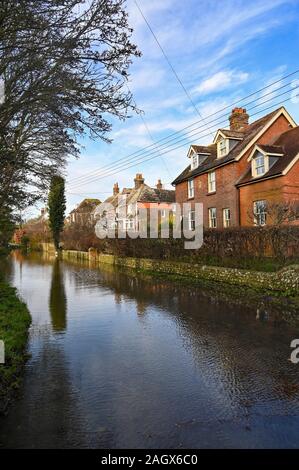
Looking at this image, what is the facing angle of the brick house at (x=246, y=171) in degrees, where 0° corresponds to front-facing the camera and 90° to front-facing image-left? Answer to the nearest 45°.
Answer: approximately 45°
